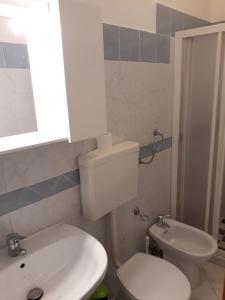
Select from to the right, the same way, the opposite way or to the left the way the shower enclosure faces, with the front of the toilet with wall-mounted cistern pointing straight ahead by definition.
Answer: to the right

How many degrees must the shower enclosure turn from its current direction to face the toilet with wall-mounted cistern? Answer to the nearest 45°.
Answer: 0° — it already faces it

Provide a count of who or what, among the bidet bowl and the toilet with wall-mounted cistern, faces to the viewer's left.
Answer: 0

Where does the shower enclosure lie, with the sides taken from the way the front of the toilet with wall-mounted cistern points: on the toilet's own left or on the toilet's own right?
on the toilet's own left

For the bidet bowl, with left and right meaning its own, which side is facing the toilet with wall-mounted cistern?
right

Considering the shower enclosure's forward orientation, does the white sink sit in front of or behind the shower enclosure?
in front

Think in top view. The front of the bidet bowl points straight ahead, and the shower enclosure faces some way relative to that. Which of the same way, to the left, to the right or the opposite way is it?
to the right

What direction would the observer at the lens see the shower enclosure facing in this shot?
facing the viewer and to the left of the viewer

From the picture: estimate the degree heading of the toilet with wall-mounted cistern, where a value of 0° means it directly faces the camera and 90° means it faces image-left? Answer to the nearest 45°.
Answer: approximately 315°

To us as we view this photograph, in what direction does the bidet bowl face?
facing the viewer and to the right of the viewer
